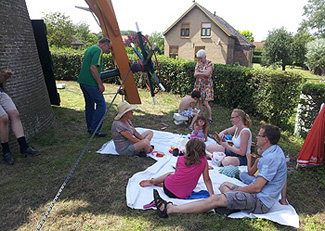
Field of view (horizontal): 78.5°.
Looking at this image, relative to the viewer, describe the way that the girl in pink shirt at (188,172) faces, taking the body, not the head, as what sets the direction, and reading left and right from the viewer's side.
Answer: facing away from the viewer and to the left of the viewer

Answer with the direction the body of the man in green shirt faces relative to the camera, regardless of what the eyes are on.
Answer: to the viewer's right

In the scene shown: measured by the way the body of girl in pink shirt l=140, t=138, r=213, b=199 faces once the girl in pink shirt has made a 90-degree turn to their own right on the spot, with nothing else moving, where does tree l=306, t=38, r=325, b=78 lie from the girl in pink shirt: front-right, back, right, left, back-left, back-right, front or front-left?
front

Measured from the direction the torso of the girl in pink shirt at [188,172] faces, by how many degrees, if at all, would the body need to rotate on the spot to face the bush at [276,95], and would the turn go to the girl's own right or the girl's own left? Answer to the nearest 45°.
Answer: approximately 90° to the girl's own right

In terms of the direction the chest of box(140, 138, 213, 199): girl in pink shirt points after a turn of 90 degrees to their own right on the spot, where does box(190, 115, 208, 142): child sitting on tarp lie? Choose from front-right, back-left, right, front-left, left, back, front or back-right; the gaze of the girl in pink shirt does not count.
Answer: front-left

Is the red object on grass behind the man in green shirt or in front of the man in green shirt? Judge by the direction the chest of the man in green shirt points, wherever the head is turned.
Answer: in front

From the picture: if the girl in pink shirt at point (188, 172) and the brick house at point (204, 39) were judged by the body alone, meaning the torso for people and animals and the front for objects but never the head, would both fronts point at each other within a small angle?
no

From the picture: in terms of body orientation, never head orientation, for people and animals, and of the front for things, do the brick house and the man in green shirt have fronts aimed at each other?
no

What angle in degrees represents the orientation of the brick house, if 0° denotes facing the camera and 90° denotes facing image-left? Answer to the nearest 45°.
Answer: approximately 0°

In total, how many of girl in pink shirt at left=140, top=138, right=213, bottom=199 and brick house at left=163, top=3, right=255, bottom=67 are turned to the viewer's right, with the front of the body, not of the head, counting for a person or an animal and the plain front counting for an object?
0

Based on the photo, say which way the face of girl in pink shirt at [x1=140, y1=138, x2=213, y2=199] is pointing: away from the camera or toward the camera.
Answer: away from the camera

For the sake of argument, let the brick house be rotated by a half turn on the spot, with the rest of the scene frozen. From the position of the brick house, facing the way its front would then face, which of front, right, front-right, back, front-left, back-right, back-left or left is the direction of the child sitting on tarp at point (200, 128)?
back

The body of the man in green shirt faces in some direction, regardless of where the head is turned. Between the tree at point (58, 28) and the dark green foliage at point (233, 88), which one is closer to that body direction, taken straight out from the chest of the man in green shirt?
the dark green foliage

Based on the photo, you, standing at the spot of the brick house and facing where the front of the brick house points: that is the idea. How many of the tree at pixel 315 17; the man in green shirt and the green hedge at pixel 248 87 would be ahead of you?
2

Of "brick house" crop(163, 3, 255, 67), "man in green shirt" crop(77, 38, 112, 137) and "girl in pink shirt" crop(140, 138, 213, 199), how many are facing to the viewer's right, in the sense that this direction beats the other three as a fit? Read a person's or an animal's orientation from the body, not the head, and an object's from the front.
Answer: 1

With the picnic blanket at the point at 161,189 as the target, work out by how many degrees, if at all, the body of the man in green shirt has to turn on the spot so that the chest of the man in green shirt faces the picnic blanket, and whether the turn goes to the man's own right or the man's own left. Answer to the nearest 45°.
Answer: approximately 90° to the man's own right

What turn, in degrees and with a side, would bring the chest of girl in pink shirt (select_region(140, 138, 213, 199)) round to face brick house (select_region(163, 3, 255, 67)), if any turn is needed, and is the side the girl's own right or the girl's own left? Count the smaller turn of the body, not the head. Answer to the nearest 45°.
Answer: approximately 45° to the girl's own right

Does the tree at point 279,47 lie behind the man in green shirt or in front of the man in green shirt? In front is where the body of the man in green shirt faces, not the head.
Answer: in front

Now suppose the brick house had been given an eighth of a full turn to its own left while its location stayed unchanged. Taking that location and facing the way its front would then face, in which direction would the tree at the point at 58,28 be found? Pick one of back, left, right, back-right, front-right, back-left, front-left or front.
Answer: back-right
